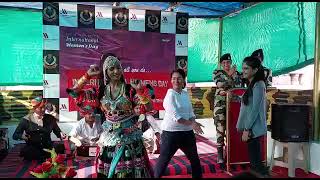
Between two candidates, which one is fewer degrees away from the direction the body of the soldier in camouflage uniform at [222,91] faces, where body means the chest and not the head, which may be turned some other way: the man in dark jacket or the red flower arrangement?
the red flower arrangement

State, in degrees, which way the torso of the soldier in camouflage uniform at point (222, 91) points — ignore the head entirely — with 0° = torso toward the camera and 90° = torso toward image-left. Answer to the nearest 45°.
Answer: approximately 0°

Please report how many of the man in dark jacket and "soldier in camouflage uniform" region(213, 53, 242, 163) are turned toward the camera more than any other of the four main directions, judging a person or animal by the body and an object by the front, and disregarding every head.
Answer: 2

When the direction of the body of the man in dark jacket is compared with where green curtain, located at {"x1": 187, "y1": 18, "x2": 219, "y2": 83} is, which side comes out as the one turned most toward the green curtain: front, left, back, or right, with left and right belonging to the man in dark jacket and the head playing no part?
left

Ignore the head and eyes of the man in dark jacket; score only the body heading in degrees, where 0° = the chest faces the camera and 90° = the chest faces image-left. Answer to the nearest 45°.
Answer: approximately 0°

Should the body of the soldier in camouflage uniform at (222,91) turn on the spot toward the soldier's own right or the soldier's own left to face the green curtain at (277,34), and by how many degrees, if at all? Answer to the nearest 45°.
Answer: approximately 135° to the soldier's own left
